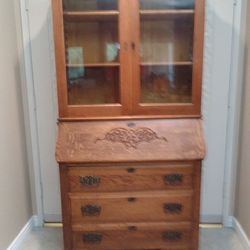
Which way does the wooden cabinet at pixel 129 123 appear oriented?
toward the camera
